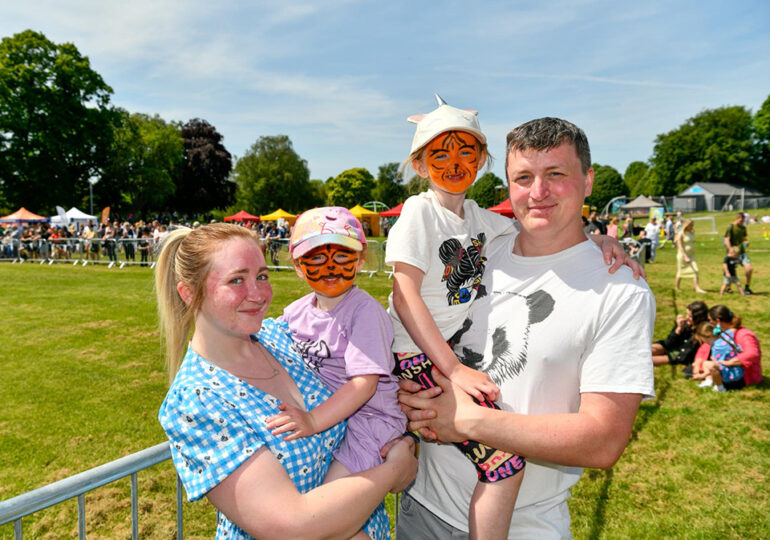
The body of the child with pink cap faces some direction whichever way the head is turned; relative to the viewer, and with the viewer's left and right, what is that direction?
facing the viewer and to the left of the viewer

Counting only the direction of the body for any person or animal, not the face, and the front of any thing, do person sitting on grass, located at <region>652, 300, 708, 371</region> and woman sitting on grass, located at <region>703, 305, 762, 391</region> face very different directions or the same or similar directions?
same or similar directions

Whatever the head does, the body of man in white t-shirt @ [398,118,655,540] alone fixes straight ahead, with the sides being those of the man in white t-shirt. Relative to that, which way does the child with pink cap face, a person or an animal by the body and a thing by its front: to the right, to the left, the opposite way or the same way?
the same way

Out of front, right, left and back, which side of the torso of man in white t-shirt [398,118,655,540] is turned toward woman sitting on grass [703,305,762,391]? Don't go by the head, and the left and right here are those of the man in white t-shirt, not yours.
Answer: back

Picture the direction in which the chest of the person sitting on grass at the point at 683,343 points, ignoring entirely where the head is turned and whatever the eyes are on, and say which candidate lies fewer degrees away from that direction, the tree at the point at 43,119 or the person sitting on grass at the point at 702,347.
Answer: the tree

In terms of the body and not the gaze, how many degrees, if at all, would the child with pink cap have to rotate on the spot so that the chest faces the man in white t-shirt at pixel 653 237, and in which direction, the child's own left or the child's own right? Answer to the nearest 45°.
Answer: approximately 180°

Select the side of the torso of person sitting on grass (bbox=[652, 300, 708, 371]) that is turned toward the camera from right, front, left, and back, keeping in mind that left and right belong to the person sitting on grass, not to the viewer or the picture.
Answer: left

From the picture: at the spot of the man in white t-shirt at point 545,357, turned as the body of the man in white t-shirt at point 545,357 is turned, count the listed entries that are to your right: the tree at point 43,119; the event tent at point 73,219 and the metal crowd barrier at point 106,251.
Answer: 3

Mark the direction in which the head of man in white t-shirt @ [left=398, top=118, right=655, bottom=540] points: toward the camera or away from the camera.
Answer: toward the camera

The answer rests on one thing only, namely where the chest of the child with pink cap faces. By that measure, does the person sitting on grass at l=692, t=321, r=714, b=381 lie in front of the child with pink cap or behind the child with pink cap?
behind

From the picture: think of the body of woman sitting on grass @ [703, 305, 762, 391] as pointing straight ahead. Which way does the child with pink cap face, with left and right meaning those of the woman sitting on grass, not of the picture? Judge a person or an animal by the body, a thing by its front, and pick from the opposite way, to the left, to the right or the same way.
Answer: to the left

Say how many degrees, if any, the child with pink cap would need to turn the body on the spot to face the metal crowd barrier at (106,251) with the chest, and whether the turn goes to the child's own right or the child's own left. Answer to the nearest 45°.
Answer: approximately 90° to the child's own right

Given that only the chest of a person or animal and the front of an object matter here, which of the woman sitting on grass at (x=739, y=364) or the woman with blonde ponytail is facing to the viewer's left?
the woman sitting on grass

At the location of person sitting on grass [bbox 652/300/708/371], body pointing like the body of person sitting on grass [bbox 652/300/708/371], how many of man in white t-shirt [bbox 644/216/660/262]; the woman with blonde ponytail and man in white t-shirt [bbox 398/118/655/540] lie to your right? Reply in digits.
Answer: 1

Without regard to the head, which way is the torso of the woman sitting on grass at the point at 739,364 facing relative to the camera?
to the viewer's left

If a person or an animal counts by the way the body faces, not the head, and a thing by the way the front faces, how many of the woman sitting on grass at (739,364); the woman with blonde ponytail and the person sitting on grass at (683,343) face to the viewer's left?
2

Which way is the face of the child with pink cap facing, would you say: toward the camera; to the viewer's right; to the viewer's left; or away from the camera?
toward the camera
